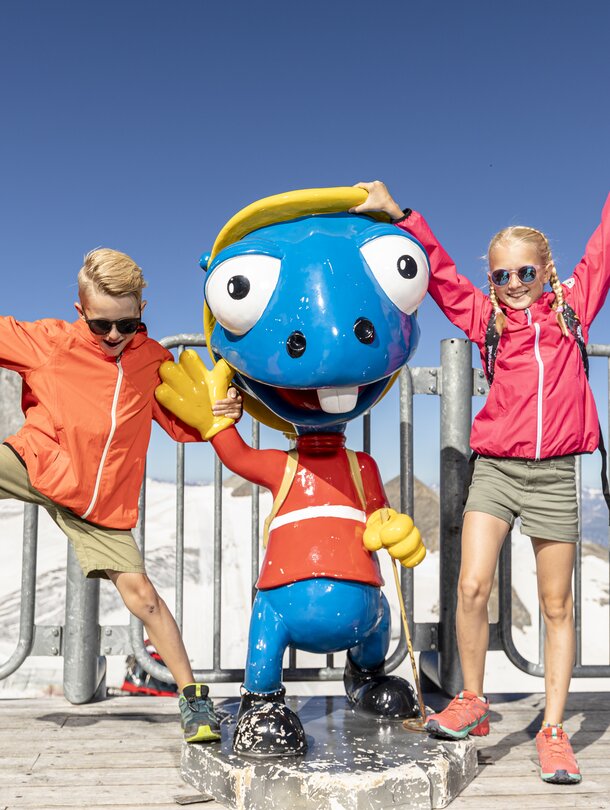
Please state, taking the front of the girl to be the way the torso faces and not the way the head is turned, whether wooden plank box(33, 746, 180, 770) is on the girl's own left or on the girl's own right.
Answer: on the girl's own right

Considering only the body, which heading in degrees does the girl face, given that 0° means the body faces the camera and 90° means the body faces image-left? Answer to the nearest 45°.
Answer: approximately 0°

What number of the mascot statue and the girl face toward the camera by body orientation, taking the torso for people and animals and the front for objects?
2

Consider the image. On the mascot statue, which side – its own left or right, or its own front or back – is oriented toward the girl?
left

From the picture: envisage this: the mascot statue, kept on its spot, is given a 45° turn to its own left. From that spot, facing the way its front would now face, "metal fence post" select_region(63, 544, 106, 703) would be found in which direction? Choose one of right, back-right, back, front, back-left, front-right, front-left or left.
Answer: back

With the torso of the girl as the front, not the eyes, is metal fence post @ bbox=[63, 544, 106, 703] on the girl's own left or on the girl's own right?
on the girl's own right

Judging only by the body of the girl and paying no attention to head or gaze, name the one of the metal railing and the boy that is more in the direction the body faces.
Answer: the boy

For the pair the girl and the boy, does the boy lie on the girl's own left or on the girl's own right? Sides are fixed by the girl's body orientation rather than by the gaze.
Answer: on the girl's own right

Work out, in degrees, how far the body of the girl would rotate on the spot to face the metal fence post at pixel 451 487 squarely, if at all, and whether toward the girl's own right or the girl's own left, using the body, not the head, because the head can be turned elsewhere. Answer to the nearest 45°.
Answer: approximately 180°

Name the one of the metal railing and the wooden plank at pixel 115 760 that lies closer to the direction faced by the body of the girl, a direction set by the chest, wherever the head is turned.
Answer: the wooden plank

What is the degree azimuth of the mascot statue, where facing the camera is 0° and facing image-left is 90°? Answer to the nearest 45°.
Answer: approximately 0°
